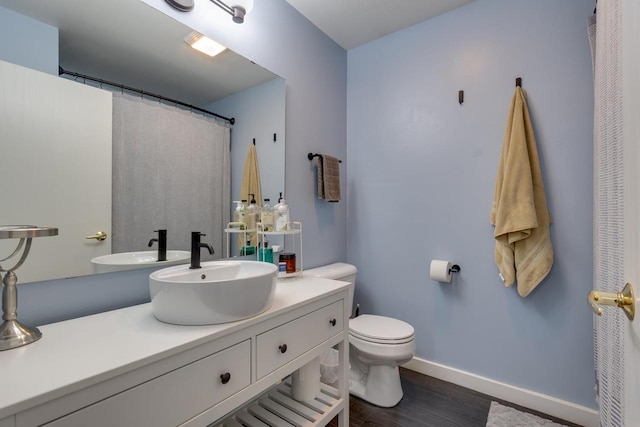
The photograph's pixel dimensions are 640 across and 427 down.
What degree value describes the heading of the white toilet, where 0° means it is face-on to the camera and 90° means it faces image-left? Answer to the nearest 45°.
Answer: approximately 315°

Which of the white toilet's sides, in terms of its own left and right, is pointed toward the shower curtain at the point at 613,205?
front

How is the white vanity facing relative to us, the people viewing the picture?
facing the viewer and to the right of the viewer

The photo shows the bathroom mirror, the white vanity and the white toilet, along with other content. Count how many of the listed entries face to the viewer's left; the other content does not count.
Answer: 0

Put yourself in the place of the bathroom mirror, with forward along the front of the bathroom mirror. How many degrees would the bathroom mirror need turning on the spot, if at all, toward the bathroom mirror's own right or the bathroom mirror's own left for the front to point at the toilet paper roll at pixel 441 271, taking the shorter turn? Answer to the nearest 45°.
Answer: approximately 45° to the bathroom mirror's own left

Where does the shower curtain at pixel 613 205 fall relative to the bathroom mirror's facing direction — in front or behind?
in front

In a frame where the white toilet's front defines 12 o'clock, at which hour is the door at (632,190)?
The door is roughly at 1 o'clock from the white toilet.

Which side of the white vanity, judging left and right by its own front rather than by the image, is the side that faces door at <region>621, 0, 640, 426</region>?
front

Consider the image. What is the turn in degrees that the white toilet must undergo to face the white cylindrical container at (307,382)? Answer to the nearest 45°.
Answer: approximately 90° to its right

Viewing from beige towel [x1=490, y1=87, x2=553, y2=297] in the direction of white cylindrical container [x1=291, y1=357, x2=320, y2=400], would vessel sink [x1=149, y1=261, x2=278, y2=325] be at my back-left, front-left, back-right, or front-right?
front-left

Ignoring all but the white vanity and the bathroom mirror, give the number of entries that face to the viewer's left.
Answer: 0

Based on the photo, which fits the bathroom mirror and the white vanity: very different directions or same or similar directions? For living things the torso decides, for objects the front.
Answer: same or similar directions
